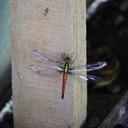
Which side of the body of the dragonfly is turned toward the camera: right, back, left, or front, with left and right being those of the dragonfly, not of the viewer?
back
